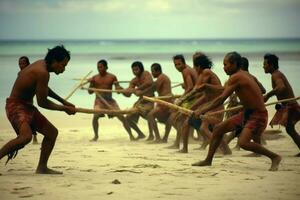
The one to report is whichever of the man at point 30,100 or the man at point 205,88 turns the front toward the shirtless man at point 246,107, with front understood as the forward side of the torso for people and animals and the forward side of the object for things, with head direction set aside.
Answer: the man at point 30,100

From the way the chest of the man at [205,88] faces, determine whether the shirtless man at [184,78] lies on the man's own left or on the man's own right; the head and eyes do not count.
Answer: on the man's own right

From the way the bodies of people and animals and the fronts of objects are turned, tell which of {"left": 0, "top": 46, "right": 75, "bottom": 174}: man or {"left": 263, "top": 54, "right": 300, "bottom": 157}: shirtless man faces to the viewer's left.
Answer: the shirtless man

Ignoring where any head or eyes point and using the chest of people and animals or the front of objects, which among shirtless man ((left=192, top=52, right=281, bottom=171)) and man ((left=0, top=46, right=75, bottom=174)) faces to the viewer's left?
the shirtless man

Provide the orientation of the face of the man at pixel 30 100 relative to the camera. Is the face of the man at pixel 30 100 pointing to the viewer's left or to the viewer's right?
to the viewer's right

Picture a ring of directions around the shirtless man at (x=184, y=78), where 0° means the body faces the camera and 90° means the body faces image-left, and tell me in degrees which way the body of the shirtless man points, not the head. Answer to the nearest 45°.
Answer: approximately 45°

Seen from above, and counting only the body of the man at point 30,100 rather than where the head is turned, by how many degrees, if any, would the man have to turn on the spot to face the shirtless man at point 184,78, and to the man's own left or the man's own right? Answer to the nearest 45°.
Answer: approximately 45° to the man's own left

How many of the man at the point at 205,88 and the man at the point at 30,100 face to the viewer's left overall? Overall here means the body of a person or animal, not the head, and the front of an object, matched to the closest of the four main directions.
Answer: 1

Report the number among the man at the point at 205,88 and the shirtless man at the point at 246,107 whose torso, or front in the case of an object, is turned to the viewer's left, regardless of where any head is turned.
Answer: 2

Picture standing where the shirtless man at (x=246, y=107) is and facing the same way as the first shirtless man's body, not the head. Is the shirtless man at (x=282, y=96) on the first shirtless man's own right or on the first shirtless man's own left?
on the first shirtless man's own right

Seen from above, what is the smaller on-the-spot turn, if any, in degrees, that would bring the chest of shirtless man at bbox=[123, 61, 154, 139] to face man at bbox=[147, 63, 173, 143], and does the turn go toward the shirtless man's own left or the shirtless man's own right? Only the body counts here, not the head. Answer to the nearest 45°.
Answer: approximately 90° to the shirtless man's own left

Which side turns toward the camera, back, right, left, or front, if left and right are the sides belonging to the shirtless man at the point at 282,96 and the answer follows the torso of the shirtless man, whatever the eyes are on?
left

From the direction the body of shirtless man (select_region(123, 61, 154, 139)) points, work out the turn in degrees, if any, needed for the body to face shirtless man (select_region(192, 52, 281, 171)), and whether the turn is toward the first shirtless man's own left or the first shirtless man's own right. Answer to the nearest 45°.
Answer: approximately 45° to the first shirtless man's own left

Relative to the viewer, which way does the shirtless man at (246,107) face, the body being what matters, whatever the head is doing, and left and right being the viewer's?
facing to the left of the viewer
